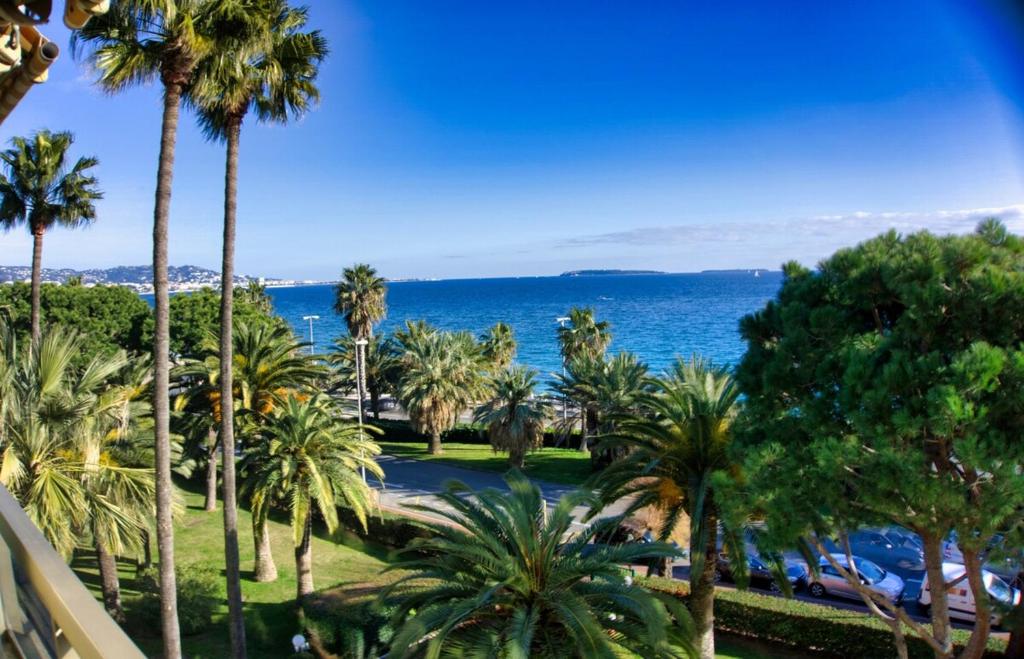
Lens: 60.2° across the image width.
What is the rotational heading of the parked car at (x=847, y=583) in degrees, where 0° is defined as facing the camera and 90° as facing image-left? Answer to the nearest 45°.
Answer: approximately 315°

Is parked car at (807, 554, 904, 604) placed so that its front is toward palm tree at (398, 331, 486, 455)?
no

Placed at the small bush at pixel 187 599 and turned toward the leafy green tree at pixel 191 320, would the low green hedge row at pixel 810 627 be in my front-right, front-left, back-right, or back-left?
back-right

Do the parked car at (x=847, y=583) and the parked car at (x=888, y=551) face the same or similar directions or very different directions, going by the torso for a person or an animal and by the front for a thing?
same or similar directions

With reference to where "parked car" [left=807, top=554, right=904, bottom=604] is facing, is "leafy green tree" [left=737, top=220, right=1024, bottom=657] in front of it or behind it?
in front

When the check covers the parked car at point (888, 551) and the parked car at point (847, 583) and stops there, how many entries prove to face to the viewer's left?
0

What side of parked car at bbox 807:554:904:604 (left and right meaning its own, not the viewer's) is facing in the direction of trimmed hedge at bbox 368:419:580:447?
back

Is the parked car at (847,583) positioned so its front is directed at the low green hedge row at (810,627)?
no

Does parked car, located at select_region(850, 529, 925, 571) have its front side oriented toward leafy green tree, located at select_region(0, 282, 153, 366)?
no

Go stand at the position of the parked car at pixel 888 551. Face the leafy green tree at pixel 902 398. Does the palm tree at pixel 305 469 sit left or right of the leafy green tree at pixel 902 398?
right

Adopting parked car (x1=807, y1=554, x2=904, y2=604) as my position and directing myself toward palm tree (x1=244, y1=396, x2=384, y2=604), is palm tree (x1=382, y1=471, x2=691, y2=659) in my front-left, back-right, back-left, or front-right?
front-left

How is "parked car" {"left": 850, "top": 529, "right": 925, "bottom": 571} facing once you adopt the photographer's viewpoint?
facing the viewer and to the right of the viewer

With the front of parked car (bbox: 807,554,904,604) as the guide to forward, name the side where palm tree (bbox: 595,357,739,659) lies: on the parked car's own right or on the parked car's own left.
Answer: on the parked car's own right

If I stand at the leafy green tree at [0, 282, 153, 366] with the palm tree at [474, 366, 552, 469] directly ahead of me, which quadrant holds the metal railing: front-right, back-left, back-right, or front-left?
front-right
